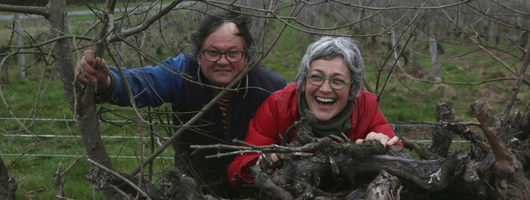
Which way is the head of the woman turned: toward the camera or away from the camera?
toward the camera

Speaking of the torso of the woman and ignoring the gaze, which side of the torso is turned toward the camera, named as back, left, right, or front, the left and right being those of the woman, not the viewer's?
front

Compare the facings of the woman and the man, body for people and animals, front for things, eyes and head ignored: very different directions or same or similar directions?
same or similar directions

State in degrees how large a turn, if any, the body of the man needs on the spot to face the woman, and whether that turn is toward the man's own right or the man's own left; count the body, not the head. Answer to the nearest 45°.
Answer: approximately 45° to the man's own left

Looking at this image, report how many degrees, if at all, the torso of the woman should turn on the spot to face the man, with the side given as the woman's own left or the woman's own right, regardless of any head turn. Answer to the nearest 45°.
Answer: approximately 135° to the woman's own right

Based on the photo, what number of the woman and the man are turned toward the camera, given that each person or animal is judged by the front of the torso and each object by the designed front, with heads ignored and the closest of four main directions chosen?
2

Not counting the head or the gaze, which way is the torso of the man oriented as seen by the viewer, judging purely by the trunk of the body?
toward the camera
